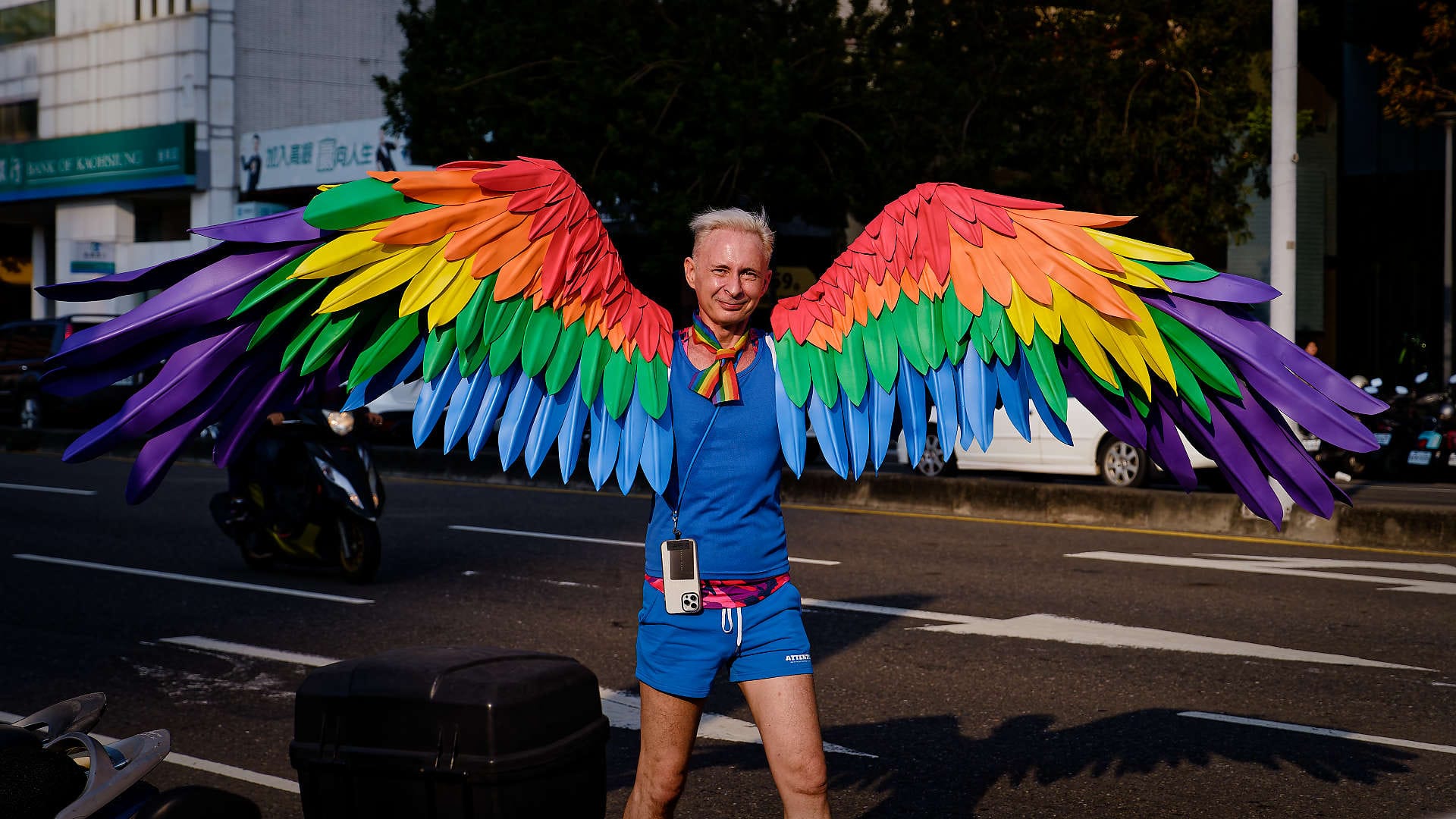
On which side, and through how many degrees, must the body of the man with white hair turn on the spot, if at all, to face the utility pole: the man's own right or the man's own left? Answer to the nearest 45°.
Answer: approximately 135° to the man's own left

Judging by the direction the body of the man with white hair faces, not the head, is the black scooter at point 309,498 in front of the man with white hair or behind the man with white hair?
behind

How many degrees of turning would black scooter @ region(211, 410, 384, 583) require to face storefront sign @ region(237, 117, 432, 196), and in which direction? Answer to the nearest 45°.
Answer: approximately 135° to its left

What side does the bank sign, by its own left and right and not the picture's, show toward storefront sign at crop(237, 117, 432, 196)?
left

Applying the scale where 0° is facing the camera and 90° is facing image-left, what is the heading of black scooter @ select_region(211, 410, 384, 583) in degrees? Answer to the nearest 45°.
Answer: approximately 315°

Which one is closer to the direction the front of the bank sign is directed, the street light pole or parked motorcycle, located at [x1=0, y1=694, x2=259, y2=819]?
the parked motorcycle

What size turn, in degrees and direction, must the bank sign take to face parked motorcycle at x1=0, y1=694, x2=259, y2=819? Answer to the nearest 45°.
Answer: approximately 45° to its left

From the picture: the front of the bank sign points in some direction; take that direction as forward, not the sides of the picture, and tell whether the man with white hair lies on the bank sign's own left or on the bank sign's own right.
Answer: on the bank sign's own left

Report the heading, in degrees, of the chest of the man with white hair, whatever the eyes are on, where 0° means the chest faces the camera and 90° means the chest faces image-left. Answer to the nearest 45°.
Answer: approximately 0°
